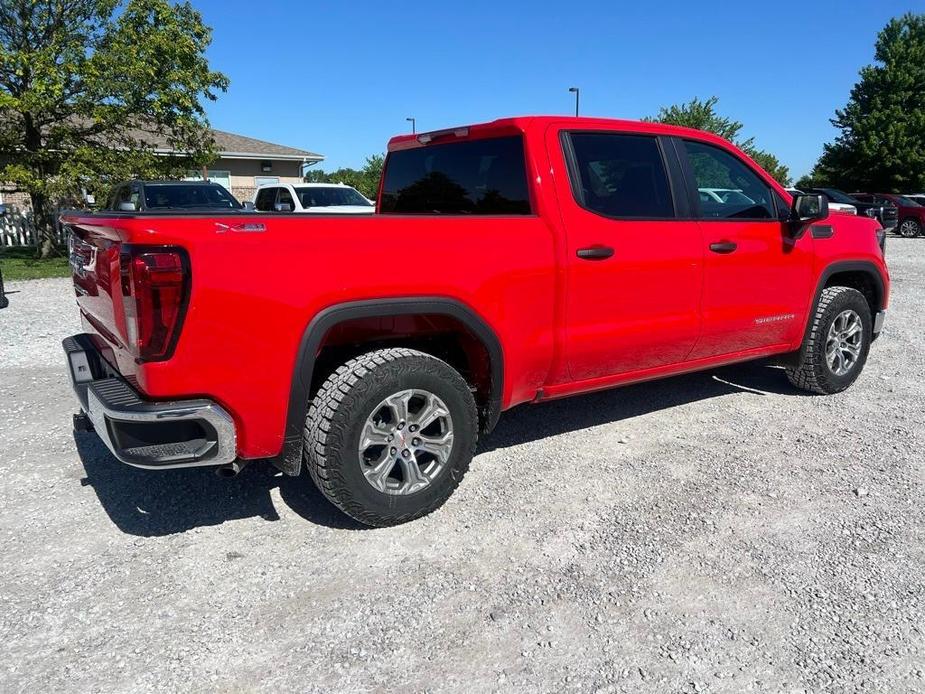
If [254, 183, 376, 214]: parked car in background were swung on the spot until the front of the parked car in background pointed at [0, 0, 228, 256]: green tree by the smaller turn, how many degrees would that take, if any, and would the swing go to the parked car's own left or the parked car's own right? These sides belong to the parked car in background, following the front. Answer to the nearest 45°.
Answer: approximately 135° to the parked car's own right

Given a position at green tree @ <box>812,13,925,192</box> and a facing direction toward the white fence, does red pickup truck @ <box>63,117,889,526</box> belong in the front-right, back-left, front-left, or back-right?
front-left

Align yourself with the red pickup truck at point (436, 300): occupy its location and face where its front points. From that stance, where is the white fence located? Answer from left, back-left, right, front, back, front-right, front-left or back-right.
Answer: left

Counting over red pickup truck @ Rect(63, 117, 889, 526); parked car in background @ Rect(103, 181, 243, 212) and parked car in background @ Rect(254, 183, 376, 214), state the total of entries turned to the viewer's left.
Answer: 0

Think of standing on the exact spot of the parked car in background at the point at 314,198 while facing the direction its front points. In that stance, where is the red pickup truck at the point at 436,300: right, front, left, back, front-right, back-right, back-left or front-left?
front-right

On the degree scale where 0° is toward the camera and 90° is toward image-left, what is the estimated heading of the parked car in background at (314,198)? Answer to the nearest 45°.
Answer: approximately 315°

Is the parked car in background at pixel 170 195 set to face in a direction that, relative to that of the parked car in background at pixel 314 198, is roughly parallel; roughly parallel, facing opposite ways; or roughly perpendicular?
roughly parallel

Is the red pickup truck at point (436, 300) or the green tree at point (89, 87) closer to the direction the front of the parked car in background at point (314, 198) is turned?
the red pickup truck

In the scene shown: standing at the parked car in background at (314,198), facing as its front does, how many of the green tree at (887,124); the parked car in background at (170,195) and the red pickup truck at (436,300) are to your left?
1

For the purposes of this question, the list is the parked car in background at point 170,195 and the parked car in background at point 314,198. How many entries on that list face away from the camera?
0

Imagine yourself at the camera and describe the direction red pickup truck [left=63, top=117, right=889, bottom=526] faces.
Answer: facing away from the viewer and to the right of the viewer

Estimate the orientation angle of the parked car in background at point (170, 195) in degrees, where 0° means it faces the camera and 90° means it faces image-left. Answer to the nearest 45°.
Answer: approximately 315°

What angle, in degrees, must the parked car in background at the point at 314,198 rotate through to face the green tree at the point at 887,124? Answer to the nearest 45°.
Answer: approximately 90° to its left

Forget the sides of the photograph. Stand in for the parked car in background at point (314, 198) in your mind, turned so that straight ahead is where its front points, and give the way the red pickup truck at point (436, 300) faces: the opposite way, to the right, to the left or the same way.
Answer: to the left

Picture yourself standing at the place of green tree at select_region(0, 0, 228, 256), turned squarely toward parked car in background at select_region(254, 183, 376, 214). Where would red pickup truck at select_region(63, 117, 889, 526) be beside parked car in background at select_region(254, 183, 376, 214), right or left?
right

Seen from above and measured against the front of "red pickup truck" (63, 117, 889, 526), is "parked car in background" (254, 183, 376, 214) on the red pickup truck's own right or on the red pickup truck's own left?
on the red pickup truck's own left

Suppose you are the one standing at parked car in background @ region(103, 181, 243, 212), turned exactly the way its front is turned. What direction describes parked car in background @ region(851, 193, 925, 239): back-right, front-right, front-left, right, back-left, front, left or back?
front-left
